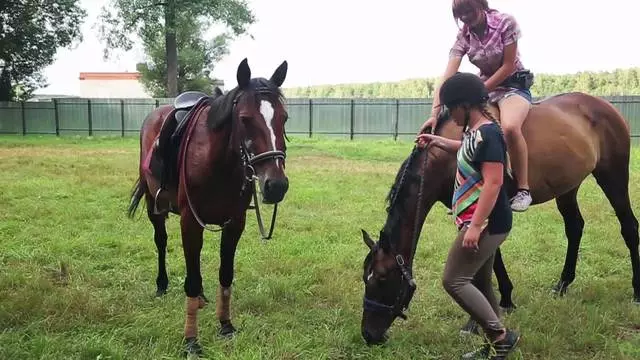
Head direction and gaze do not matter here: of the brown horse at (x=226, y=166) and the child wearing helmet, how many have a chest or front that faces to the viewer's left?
1

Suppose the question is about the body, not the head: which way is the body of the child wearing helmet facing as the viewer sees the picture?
to the viewer's left

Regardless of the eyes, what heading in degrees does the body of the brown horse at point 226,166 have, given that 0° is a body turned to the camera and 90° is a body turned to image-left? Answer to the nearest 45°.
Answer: approximately 315°

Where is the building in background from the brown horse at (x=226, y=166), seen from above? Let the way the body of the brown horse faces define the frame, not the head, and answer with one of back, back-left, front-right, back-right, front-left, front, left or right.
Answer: back-left

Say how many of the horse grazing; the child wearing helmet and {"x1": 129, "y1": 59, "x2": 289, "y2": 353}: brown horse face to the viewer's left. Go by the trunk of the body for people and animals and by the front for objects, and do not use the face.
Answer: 2

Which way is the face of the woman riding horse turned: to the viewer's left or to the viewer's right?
to the viewer's left

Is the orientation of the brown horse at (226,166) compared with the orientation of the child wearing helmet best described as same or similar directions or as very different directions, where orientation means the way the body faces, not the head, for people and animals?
very different directions

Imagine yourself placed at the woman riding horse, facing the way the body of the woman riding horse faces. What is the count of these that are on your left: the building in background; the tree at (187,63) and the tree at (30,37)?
0

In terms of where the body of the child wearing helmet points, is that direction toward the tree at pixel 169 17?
no

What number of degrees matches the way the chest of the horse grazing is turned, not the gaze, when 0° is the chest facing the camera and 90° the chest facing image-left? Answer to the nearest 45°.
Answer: approximately 90°

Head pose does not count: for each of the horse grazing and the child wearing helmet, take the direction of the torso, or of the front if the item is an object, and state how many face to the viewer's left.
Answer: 2

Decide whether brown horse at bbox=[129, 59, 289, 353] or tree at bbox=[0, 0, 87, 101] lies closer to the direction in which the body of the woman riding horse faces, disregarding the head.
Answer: the brown horse

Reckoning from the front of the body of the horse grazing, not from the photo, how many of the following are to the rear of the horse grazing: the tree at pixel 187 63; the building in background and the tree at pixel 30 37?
0

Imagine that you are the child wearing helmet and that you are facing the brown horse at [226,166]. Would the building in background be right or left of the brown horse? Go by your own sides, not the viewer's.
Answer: right

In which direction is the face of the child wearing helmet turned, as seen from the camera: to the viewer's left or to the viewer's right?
to the viewer's left

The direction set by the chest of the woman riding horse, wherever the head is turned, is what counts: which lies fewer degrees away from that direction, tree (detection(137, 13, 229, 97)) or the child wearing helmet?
the child wearing helmet

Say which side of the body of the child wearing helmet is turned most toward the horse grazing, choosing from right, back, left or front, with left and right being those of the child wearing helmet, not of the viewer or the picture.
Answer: right
